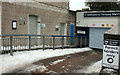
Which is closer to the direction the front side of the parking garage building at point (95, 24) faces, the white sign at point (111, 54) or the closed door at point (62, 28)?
the white sign

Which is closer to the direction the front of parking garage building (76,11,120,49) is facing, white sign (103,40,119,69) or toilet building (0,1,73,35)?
the white sign

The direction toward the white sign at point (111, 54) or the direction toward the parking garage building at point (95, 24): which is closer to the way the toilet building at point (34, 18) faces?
the white sign

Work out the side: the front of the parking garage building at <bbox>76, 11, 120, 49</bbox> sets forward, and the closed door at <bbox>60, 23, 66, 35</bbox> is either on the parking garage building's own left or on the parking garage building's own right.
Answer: on the parking garage building's own right

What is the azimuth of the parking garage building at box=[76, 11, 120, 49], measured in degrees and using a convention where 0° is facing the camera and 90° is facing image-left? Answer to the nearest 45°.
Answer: approximately 0°

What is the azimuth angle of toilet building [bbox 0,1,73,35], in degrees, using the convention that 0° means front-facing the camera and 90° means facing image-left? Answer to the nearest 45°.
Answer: approximately 315°

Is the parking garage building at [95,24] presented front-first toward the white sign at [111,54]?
yes

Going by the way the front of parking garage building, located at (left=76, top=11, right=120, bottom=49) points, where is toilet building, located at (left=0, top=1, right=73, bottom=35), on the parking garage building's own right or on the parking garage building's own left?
on the parking garage building's own right
